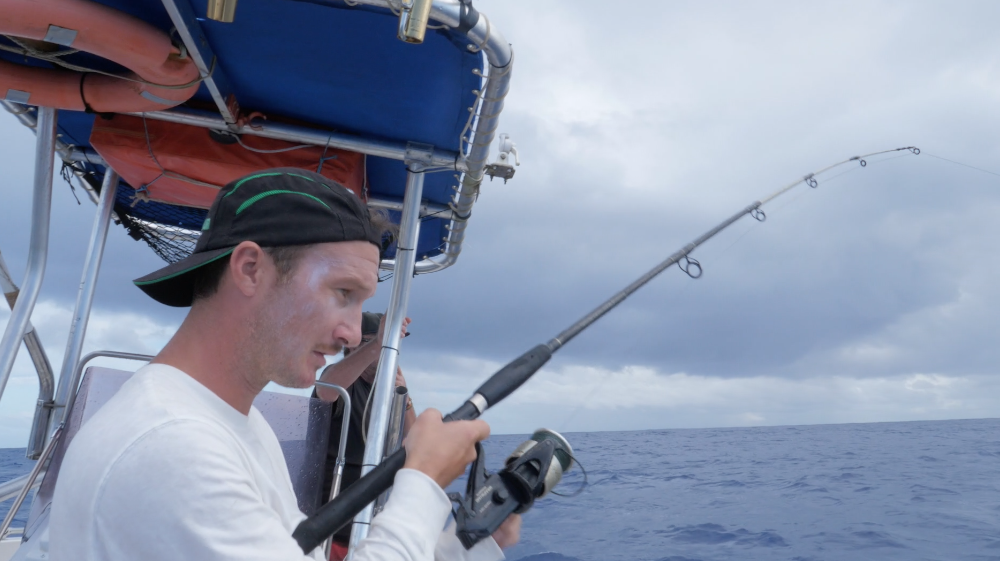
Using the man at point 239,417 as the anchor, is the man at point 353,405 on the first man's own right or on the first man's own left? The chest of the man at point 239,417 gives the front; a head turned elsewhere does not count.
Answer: on the first man's own left

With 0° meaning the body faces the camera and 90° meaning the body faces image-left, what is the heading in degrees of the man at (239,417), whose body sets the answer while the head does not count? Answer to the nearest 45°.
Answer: approximately 270°

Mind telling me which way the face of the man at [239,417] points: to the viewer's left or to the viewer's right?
to the viewer's right
